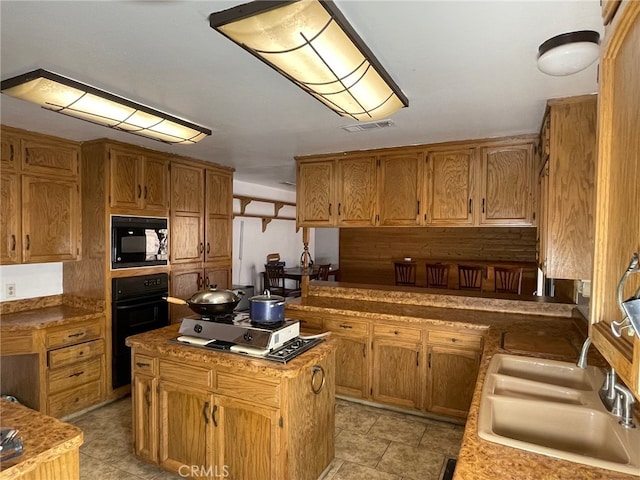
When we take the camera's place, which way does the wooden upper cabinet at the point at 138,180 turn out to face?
facing the viewer and to the right of the viewer

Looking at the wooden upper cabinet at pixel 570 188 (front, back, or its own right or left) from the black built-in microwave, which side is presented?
front

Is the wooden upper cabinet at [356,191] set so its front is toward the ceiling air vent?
yes

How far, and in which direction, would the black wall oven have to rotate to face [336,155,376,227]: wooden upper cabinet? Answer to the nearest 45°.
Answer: approximately 45° to its left

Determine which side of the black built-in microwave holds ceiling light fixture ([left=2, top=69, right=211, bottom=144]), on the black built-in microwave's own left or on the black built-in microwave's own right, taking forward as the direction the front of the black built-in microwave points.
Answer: on the black built-in microwave's own right

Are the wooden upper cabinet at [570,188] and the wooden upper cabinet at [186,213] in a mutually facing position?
yes

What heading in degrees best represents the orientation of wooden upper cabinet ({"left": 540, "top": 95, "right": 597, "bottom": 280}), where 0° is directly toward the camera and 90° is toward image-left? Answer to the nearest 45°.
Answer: approximately 90°

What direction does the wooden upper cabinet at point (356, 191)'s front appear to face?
toward the camera

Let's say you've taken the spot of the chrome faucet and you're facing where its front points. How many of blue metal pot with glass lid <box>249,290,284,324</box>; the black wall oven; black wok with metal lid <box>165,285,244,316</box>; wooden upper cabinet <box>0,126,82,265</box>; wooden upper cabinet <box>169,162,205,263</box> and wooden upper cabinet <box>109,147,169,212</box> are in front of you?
6

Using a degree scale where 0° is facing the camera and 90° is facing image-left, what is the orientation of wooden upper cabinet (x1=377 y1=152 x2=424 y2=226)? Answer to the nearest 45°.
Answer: approximately 0°

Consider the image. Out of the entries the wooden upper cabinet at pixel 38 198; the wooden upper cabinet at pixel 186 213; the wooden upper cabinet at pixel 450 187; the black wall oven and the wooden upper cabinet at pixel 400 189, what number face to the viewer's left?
0

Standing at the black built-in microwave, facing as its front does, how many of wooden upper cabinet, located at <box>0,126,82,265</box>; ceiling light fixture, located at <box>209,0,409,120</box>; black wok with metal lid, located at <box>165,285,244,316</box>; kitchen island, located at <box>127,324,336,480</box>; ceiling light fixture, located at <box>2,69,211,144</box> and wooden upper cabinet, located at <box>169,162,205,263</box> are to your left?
1

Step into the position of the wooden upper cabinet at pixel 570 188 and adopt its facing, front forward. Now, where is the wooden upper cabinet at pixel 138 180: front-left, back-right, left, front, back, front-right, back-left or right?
front

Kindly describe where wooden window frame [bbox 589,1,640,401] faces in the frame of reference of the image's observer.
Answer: facing to the left of the viewer

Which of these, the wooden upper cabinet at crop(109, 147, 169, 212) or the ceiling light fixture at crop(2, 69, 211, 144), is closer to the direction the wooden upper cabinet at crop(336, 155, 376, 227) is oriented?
the ceiling light fixture

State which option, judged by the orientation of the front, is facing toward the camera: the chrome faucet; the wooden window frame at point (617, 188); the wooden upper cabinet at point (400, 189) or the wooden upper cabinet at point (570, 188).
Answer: the wooden upper cabinet at point (400, 189)

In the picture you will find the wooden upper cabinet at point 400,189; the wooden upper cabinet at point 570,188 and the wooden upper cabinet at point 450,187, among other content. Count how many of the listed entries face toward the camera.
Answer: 2

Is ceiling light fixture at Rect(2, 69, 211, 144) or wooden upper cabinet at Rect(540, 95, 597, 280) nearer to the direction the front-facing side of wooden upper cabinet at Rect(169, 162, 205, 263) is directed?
the wooden upper cabinet

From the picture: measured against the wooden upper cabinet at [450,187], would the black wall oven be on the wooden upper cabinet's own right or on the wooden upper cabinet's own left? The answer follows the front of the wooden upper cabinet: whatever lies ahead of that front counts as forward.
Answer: on the wooden upper cabinet's own right
